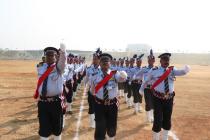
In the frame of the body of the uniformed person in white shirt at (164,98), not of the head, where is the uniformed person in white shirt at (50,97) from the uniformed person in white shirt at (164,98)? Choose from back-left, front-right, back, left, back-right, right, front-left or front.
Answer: front-right

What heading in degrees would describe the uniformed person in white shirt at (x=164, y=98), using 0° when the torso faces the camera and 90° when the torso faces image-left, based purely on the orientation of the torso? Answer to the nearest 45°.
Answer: approximately 0°

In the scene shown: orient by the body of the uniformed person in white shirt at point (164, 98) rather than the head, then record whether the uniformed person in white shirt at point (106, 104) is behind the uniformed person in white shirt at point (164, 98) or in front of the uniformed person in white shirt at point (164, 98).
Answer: in front

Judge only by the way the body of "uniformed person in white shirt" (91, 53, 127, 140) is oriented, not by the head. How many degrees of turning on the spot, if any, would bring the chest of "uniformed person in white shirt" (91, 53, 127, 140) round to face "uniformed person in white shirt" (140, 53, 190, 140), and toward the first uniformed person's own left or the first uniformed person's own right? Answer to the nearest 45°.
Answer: approximately 135° to the first uniformed person's own left

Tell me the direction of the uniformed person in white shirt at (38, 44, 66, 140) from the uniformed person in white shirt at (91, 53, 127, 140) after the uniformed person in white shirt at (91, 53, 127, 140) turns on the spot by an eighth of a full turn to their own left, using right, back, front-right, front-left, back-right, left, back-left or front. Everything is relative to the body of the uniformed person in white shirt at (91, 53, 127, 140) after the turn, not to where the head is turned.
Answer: back-right

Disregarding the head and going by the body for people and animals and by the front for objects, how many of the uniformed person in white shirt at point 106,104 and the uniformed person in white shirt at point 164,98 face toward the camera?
2
